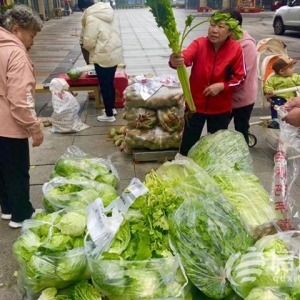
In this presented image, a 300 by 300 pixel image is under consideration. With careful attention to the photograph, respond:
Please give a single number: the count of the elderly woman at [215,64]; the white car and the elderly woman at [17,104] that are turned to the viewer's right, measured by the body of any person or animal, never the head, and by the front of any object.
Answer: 1

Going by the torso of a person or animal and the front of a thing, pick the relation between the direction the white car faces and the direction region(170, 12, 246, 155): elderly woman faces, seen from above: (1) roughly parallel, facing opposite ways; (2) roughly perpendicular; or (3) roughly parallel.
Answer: roughly perpendicular

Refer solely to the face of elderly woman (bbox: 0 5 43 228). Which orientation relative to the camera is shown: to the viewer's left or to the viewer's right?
to the viewer's right

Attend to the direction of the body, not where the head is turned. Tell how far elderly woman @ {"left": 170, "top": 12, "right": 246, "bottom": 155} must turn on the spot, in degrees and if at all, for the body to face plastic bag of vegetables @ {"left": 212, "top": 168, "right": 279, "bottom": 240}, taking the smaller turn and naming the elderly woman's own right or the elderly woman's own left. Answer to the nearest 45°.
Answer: approximately 45° to the elderly woman's own left

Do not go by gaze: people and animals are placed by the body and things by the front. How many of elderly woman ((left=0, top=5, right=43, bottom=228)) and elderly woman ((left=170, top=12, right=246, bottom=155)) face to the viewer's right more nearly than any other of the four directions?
1

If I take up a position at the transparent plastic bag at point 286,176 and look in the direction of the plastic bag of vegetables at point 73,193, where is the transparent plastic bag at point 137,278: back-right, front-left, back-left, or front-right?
front-left

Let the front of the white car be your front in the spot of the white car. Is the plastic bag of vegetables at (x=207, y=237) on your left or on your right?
on your left

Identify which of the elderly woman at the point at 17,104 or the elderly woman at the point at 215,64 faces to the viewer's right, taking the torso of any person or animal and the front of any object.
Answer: the elderly woman at the point at 17,104

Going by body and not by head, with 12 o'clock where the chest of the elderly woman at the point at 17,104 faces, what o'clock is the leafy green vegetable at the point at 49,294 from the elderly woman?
The leafy green vegetable is roughly at 3 o'clock from the elderly woman.

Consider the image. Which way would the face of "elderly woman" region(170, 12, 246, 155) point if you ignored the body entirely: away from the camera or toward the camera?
toward the camera

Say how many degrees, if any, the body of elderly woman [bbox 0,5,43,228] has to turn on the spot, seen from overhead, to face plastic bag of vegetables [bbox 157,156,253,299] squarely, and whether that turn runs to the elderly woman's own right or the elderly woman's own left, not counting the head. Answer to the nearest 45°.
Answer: approximately 45° to the elderly woman's own right

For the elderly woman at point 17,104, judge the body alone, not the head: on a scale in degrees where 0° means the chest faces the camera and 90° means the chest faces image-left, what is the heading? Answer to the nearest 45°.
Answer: approximately 270°

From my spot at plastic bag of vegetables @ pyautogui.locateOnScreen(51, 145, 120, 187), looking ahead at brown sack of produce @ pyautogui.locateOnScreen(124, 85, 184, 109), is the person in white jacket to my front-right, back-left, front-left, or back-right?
front-left

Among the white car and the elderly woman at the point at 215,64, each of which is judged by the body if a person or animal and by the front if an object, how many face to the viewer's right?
0

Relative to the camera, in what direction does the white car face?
facing away from the viewer and to the left of the viewer

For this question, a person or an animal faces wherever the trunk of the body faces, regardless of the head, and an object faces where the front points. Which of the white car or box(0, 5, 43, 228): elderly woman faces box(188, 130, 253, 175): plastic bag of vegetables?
the elderly woman

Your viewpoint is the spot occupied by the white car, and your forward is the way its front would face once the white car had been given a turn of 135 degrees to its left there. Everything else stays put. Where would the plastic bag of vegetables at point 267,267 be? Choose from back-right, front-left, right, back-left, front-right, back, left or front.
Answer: front
